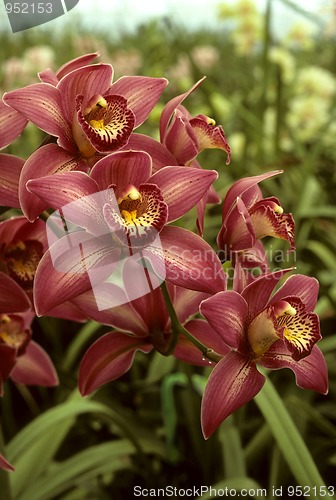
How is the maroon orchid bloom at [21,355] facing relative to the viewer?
toward the camera

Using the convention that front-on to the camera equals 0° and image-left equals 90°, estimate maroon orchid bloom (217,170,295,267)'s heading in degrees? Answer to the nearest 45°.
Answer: approximately 270°

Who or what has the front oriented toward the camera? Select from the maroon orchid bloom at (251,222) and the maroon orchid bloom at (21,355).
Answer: the maroon orchid bloom at (21,355)

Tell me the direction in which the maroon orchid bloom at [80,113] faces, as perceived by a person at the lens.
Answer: facing the viewer and to the right of the viewer

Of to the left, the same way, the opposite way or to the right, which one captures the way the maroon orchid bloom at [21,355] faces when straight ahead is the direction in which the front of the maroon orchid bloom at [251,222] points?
to the right

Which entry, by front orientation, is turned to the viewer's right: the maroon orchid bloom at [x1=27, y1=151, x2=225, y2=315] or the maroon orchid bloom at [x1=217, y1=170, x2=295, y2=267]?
the maroon orchid bloom at [x1=217, y1=170, x2=295, y2=267]

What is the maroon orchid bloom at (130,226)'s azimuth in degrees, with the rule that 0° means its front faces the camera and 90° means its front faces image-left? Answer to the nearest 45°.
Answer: approximately 0°

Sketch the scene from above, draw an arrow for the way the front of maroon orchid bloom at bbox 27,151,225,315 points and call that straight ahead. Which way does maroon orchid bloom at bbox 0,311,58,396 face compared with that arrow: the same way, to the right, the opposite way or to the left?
the same way

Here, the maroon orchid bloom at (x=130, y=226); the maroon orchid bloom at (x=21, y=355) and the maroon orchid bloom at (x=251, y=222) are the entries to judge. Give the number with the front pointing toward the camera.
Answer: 2
